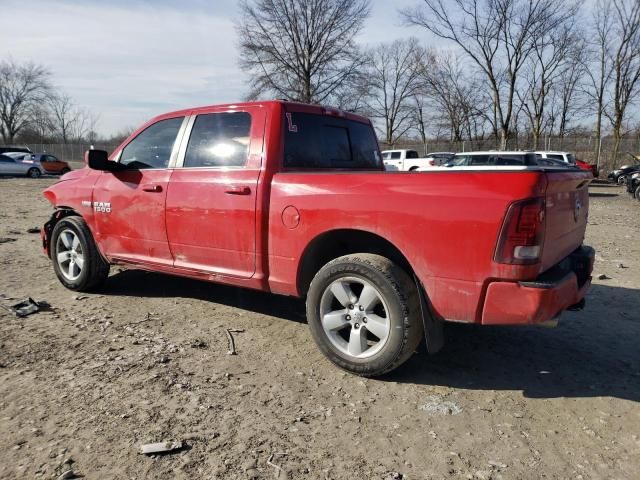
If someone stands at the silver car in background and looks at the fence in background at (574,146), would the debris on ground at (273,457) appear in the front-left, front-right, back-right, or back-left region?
front-right

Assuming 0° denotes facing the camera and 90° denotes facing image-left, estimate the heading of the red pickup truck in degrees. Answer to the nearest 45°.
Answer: approximately 135°

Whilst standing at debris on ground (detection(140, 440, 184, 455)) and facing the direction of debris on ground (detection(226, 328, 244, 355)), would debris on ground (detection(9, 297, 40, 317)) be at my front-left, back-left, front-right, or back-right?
front-left

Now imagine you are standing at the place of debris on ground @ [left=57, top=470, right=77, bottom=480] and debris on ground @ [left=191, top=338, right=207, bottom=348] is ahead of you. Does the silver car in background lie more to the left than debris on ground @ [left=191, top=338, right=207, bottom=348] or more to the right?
left
